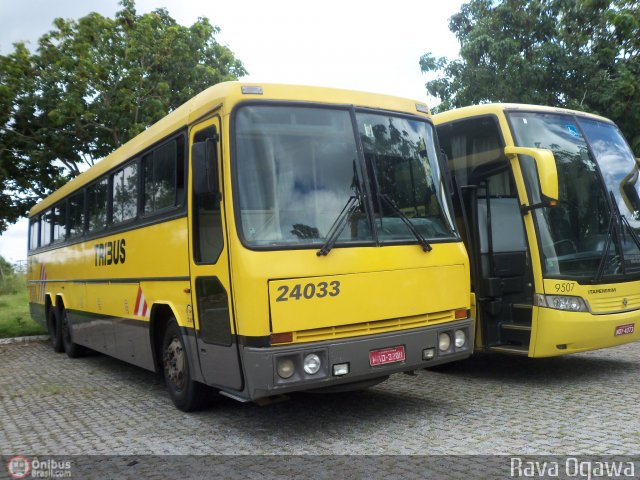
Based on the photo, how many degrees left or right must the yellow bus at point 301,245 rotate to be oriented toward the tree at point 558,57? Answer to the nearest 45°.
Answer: approximately 90° to its left

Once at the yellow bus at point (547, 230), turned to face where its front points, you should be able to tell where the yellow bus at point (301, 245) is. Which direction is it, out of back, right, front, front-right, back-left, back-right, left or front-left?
right

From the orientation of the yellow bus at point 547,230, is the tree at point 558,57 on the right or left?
on its left

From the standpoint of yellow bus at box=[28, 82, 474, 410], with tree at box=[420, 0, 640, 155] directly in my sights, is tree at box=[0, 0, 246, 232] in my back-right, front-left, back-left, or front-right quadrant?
front-left

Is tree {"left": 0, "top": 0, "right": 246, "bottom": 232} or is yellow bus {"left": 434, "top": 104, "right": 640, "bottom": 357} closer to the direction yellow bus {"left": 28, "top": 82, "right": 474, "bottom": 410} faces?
the yellow bus

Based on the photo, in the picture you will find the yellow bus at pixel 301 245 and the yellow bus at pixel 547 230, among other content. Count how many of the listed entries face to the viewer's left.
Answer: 0

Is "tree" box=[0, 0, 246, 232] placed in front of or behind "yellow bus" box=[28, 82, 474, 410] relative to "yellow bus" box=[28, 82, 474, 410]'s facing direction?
behind

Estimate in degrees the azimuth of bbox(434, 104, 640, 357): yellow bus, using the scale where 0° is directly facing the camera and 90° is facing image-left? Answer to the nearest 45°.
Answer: approximately 315°

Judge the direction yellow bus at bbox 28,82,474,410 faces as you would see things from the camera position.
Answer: facing the viewer and to the right of the viewer

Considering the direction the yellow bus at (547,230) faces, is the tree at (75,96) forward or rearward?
rearward

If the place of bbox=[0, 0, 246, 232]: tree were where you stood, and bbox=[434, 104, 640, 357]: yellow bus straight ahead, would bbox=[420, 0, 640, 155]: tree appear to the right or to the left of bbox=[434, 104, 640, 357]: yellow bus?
left

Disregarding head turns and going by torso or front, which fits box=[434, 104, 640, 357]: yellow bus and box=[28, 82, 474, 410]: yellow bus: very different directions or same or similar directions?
same or similar directions
